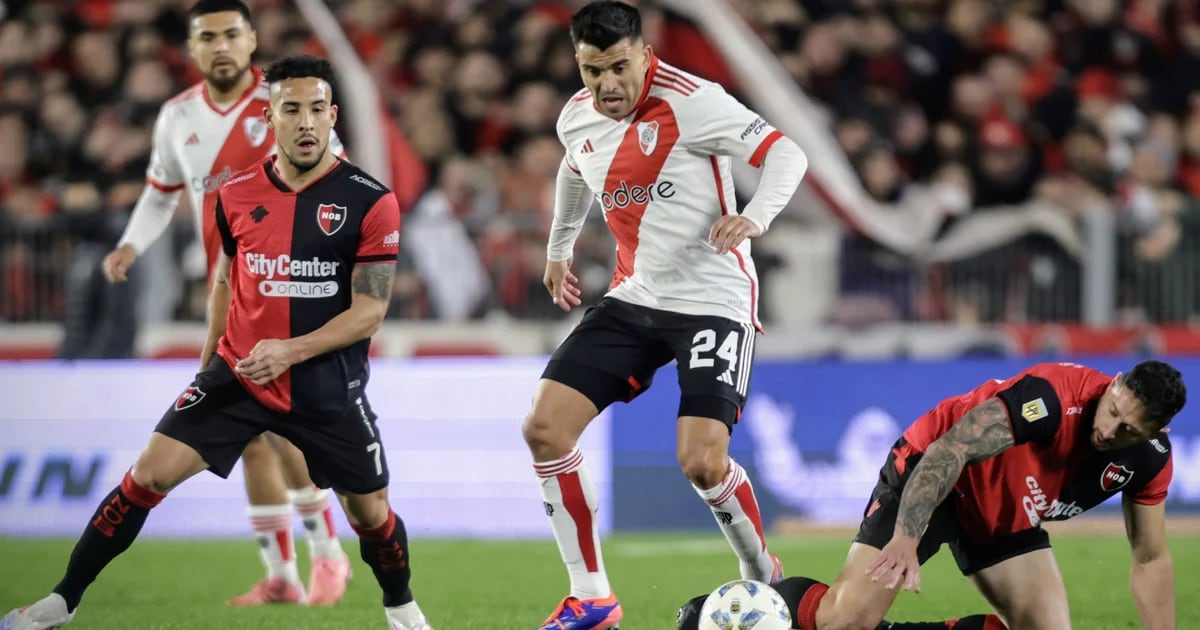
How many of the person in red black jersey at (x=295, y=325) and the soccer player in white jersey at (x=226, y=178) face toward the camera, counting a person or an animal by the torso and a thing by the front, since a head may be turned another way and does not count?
2

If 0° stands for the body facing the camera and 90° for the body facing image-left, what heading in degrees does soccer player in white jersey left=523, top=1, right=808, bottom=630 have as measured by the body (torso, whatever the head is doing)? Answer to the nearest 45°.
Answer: approximately 45°

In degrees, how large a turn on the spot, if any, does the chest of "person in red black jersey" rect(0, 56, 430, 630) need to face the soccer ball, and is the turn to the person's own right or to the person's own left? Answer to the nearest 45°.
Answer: approximately 45° to the person's own left

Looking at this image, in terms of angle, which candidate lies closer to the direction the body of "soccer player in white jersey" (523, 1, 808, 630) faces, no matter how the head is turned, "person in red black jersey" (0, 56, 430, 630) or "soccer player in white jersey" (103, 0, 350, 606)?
the person in red black jersey

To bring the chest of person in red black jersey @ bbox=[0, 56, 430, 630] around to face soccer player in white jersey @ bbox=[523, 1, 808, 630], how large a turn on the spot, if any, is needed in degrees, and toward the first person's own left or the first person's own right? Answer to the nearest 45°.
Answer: approximately 90° to the first person's own left

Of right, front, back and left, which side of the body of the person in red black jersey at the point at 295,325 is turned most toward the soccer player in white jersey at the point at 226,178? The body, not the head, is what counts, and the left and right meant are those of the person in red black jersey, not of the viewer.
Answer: back

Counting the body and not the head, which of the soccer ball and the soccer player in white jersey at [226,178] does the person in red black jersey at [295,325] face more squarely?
the soccer ball

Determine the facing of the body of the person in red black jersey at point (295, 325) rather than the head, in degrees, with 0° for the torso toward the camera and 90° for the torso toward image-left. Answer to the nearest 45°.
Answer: approximately 0°

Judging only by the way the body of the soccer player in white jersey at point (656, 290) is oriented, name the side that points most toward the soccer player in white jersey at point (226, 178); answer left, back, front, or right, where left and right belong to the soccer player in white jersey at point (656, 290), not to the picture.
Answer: right

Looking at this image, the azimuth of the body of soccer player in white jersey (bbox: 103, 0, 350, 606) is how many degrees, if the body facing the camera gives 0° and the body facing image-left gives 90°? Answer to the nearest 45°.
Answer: approximately 0°
